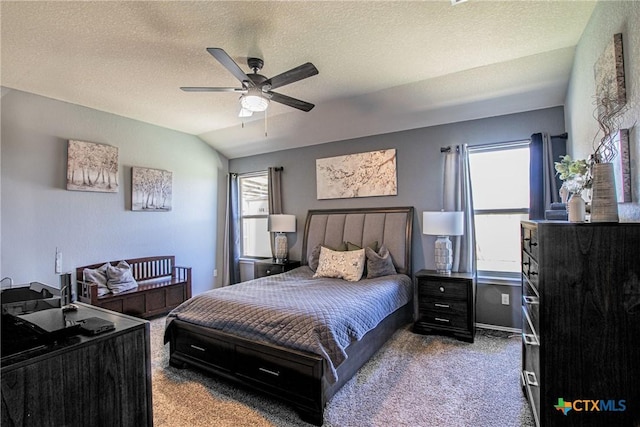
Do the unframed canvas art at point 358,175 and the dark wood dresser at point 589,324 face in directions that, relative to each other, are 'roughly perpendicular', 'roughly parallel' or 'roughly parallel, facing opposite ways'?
roughly perpendicular

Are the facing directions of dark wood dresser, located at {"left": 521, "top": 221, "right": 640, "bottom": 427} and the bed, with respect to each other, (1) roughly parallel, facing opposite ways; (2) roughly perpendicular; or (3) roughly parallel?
roughly perpendicular

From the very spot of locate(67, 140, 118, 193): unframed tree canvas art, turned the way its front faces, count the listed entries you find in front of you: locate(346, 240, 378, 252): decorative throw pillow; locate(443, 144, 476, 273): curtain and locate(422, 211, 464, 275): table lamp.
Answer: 3

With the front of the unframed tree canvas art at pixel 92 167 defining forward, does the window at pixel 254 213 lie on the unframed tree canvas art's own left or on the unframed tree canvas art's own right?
on the unframed tree canvas art's own left

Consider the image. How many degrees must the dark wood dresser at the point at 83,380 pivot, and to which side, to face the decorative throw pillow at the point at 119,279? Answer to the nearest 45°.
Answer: approximately 45° to its left

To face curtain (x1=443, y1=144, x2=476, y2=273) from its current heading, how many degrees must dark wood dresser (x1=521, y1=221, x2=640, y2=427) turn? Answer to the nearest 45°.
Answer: approximately 45° to its right

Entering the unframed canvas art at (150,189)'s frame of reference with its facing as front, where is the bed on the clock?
The bed is roughly at 1 o'clock from the unframed canvas art.

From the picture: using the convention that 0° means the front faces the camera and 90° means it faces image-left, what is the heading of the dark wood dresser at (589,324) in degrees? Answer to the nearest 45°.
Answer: approximately 90°

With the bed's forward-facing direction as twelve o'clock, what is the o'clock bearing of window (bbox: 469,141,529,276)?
The window is roughly at 7 o'clock from the bed.

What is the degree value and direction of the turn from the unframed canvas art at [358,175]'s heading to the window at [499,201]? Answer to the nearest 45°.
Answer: approximately 135° to its left
